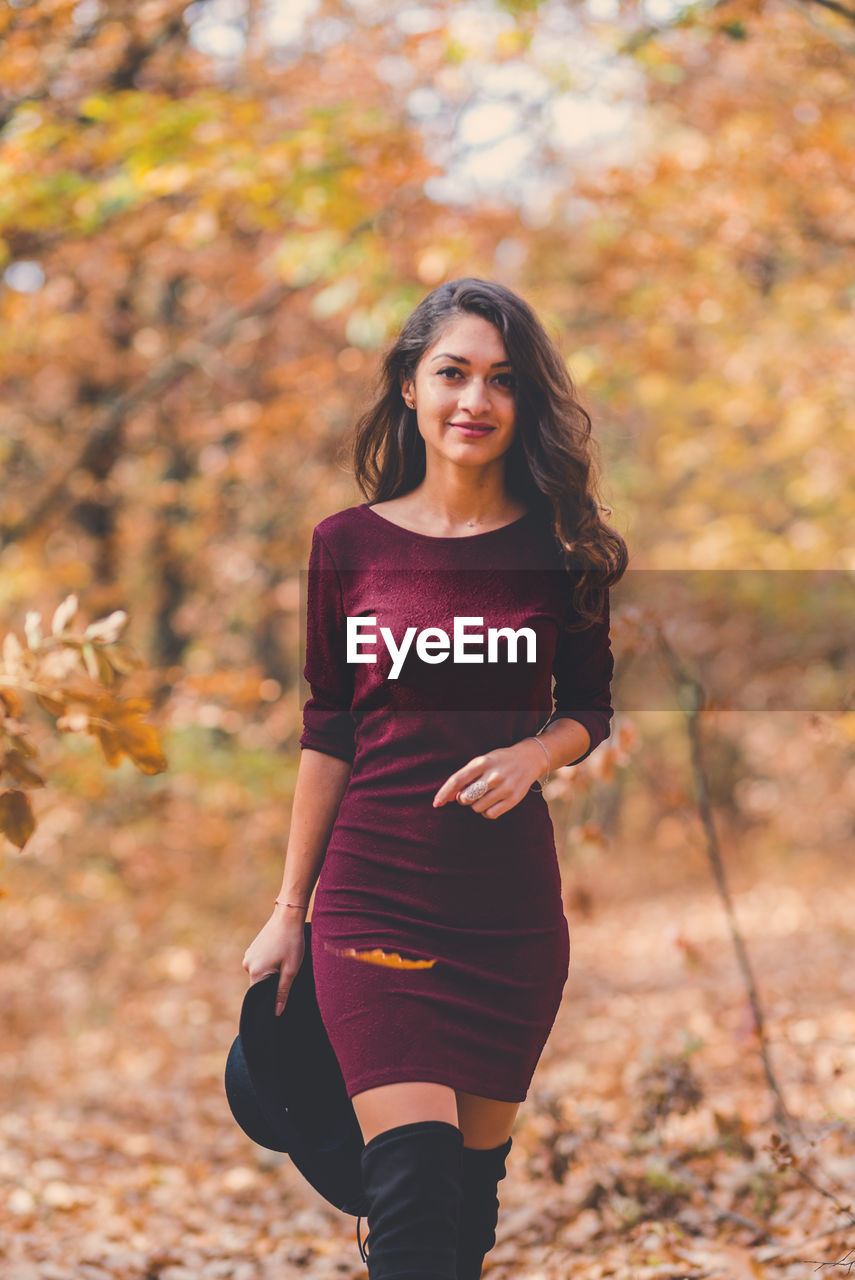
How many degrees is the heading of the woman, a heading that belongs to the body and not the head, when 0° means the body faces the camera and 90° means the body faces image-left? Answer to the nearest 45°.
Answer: approximately 0°
